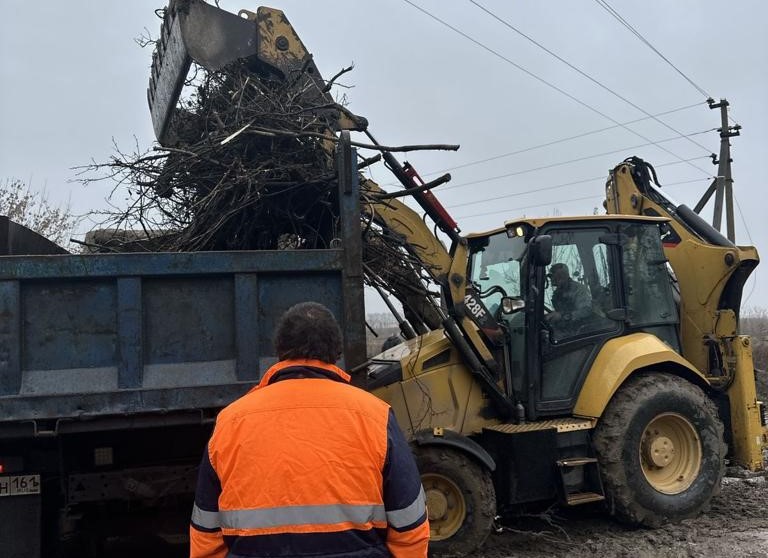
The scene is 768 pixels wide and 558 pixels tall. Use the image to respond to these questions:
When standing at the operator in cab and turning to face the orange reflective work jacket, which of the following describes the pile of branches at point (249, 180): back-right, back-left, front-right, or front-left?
front-right

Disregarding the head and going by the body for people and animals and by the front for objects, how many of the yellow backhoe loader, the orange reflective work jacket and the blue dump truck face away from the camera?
2

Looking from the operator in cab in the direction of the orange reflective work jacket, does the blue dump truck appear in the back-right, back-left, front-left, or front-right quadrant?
front-right

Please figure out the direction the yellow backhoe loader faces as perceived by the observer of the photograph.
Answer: facing the viewer and to the left of the viewer

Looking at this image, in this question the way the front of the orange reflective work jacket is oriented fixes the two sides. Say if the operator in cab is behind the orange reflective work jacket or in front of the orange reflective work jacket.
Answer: in front

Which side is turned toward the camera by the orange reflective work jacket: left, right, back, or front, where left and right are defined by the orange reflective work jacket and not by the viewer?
back

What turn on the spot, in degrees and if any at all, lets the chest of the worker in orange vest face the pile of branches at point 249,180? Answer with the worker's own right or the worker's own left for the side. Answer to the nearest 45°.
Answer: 0° — they already face it

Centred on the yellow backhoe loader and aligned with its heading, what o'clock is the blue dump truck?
The blue dump truck is roughly at 12 o'clock from the yellow backhoe loader.

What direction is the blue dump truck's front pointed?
away from the camera

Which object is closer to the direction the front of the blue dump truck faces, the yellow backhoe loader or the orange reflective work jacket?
the yellow backhoe loader

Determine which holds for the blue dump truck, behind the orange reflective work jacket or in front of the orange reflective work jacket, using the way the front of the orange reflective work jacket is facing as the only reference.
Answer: in front

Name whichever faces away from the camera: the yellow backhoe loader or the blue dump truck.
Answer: the blue dump truck

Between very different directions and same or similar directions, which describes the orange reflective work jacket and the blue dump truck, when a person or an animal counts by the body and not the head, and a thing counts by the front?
same or similar directions
